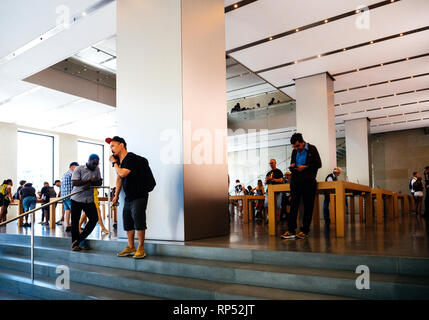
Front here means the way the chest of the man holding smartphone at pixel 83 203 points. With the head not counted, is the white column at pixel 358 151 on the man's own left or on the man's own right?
on the man's own left

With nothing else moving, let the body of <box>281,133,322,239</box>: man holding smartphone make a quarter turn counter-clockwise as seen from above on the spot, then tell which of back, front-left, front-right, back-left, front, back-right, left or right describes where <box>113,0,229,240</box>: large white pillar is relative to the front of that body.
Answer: back-right

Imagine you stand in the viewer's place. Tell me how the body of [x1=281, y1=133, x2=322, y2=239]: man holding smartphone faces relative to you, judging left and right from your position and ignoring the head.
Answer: facing the viewer and to the left of the viewer

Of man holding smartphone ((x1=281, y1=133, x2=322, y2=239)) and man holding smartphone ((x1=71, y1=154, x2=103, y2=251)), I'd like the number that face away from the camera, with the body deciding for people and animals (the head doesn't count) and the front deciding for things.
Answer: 0

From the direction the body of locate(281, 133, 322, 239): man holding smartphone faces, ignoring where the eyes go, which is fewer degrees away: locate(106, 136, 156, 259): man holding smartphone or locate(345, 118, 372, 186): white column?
the man holding smartphone

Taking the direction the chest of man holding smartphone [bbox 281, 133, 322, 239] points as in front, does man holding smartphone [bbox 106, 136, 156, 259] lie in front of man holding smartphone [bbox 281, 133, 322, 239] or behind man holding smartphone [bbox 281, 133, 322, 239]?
in front

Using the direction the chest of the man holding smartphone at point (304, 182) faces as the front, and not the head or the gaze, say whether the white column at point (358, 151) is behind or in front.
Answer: behind
